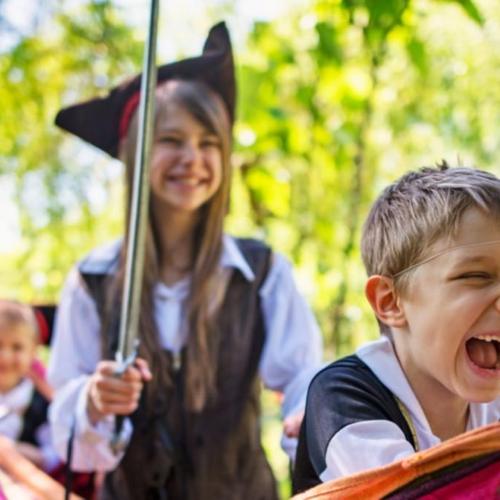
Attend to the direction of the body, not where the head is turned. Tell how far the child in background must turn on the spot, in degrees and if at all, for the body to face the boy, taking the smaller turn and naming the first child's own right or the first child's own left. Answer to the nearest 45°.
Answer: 0° — they already face them

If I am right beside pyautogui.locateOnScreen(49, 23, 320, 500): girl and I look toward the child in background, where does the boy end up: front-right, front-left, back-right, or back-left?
back-left

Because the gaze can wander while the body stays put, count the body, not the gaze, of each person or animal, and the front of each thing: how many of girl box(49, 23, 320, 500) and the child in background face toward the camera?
2

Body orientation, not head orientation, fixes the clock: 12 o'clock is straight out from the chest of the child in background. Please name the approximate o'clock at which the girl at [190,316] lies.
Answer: The girl is roughly at 11 o'clock from the child in background.

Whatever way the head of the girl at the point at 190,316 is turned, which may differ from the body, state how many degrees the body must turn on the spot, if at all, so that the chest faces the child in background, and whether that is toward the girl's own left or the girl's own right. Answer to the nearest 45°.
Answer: approximately 135° to the girl's own right

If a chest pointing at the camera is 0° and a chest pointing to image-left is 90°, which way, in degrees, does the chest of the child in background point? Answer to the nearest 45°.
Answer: approximately 0°

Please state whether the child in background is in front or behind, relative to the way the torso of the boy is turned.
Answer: behind

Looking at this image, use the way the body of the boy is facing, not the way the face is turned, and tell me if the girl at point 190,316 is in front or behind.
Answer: behind

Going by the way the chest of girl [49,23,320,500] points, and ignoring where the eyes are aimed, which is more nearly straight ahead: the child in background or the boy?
the boy
